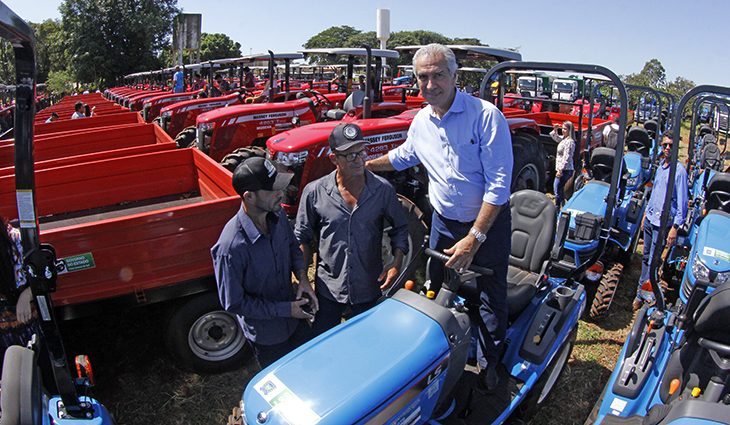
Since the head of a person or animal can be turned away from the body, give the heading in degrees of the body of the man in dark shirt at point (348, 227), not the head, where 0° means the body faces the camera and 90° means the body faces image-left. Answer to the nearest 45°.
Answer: approximately 0°

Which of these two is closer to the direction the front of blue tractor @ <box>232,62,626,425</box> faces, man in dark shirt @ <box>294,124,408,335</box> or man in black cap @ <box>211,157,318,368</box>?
the man in black cap

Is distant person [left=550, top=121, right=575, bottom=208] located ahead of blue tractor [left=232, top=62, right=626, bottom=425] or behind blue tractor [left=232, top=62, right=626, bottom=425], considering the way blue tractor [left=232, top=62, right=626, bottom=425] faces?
behind

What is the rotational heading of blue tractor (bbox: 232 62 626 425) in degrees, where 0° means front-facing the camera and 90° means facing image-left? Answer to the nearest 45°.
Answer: approximately 45°

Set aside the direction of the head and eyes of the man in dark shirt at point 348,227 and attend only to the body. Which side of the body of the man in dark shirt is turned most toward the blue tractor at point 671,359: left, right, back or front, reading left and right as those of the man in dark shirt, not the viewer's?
left

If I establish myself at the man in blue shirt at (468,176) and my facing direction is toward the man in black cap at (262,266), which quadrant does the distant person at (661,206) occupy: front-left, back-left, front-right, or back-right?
back-right

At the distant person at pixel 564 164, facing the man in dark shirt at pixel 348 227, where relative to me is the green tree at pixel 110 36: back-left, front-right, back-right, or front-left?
back-right

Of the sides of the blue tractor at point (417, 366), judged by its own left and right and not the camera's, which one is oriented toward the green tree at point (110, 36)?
right

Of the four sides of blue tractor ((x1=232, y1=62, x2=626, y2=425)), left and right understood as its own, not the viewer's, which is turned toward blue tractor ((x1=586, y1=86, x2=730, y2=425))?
left
